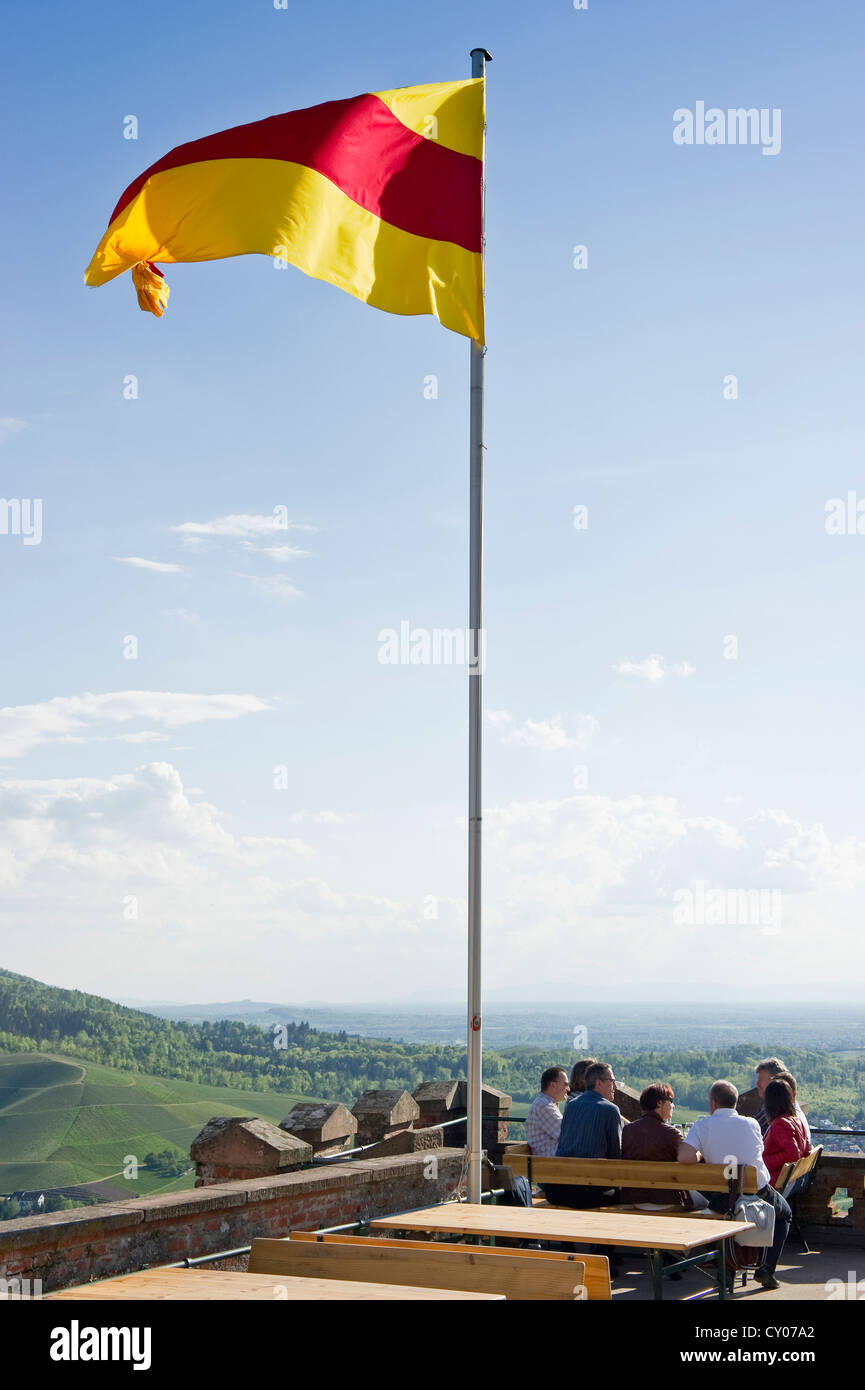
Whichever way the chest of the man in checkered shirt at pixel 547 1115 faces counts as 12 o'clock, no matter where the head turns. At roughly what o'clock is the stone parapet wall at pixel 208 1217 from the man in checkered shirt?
The stone parapet wall is roughly at 4 o'clock from the man in checkered shirt.

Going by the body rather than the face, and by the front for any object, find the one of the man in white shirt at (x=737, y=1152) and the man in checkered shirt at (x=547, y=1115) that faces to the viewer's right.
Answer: the man in checkered shirt

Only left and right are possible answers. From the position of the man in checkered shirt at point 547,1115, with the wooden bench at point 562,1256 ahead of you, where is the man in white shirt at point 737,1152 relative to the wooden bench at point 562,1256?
left

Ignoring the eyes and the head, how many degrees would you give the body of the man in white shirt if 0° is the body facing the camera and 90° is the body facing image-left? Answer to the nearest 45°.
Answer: approximately 180°

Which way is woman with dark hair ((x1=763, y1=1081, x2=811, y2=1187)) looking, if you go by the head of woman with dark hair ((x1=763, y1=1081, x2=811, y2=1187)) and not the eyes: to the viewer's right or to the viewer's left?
to the viewer's left

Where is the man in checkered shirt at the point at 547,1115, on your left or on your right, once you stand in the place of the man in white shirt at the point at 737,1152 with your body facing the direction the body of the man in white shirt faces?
on your left

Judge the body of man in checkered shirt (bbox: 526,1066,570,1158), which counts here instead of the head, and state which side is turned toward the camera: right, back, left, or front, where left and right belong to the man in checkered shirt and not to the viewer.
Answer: right

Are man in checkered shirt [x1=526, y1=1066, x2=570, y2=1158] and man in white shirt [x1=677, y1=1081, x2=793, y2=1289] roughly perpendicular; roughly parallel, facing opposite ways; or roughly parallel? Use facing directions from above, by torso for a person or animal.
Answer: roughly perpendicular

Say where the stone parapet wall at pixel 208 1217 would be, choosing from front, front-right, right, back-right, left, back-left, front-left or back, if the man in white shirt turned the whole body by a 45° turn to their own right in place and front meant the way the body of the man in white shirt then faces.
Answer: back

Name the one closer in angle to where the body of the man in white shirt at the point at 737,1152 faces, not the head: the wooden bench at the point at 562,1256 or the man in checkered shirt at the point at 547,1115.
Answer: the man in checkered shirt
